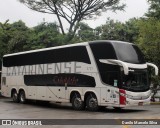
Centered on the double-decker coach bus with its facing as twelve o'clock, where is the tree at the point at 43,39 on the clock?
The tree is roughly at 7 o'clock from the double-decker coach bus.

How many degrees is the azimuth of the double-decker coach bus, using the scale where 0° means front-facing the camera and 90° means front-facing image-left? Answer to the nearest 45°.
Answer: approximately 315°

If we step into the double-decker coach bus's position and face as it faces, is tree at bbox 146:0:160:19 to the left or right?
on its left
